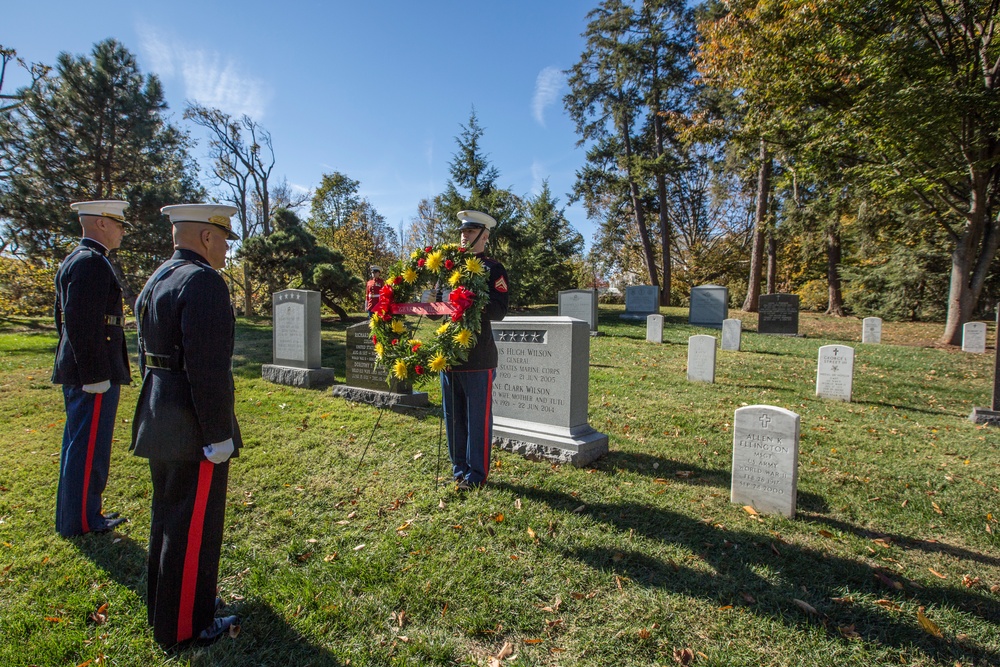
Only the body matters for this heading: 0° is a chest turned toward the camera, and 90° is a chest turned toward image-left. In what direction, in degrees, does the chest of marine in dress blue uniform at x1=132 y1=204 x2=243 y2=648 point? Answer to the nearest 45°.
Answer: approximately 225°

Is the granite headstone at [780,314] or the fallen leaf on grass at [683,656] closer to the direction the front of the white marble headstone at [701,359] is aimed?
the fallen leaf on grass

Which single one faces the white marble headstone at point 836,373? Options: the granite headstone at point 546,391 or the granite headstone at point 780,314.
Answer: the granite headstone at point 780,314

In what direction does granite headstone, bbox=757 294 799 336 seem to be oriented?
toward the camera

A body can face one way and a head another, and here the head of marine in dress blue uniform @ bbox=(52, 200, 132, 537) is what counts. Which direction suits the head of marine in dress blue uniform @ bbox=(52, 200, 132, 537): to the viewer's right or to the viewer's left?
to the viewer's right

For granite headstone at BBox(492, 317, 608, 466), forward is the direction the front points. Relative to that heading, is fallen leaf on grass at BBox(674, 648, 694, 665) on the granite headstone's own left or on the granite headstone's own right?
on the granite headstone's own left

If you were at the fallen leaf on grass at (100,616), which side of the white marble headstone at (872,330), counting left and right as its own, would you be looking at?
front

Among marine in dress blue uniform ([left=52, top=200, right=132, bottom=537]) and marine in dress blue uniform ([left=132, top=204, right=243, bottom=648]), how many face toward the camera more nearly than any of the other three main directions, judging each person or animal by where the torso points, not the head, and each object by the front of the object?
0

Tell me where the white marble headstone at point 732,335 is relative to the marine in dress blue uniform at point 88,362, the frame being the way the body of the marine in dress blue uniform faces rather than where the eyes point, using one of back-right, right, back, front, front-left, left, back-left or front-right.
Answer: front

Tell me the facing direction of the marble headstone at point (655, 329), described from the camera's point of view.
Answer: facing the viewer

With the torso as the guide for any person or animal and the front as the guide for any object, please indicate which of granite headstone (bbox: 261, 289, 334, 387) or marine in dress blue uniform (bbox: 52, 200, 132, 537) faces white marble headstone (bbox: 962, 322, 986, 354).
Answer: the marine in dress blue uniform

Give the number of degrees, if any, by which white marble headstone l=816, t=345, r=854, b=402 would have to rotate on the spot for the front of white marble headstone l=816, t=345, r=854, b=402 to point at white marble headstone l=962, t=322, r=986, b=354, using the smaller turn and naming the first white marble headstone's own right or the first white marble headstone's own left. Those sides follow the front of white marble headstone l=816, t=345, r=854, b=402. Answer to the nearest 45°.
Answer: approximately 180°

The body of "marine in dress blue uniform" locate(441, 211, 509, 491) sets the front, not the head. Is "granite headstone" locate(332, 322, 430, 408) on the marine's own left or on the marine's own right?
on the marine's own right

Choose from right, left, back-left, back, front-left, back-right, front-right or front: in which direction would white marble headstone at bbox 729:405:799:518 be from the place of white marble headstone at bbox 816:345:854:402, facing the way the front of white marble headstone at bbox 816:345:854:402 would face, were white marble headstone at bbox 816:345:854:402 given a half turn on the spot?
back

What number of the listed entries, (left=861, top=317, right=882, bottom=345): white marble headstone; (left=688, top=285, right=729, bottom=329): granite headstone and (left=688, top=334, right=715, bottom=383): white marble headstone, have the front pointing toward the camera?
3

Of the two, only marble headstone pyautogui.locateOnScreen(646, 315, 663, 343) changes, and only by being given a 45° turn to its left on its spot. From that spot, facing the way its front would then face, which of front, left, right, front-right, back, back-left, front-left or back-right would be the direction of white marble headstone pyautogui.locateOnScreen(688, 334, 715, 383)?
front-right

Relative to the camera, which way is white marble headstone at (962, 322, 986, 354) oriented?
toward the camera
